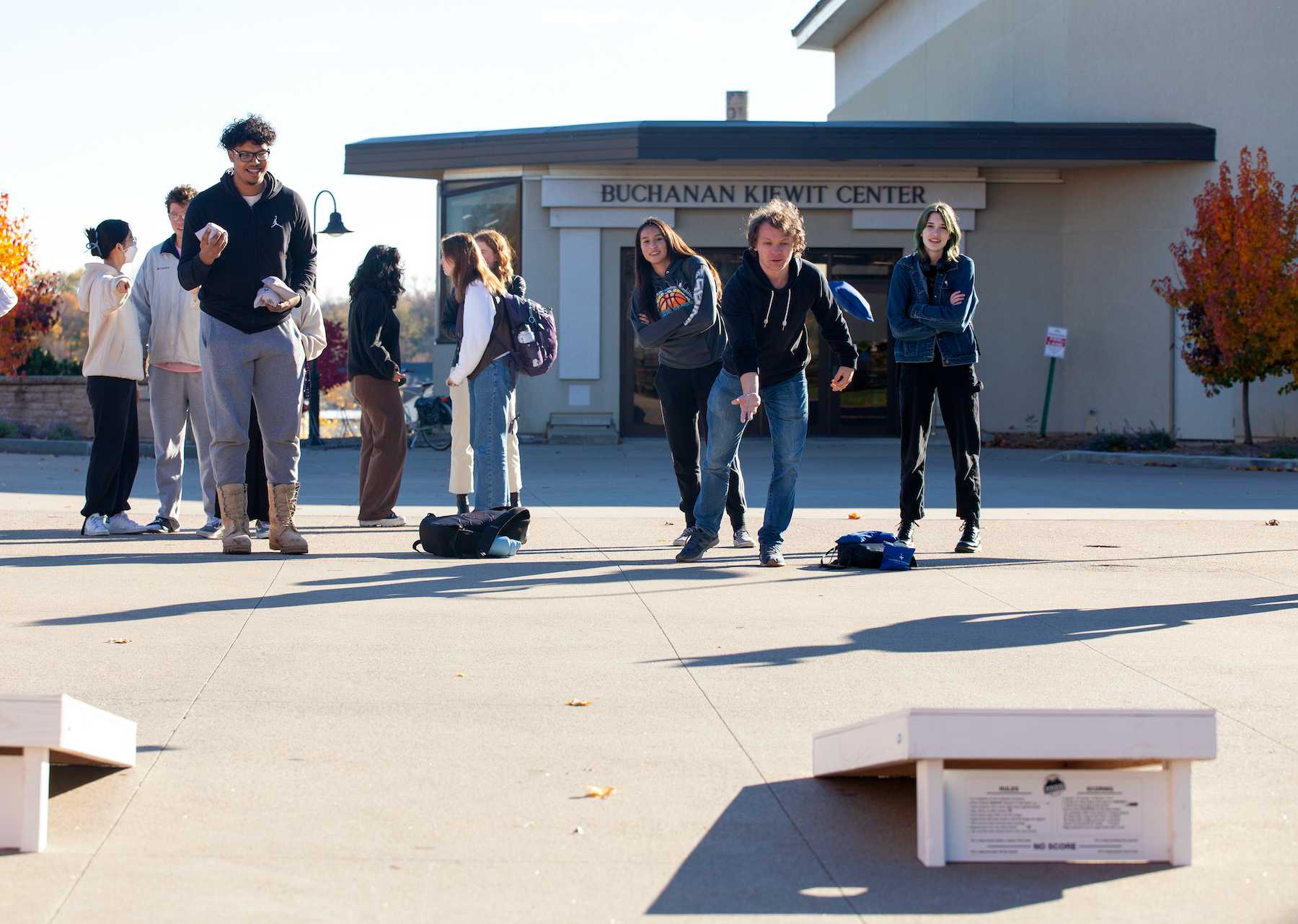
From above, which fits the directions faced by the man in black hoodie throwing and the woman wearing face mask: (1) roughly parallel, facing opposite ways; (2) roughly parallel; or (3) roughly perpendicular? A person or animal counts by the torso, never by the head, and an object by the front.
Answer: roughly perpendicular

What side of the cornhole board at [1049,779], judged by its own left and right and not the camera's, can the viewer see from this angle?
back

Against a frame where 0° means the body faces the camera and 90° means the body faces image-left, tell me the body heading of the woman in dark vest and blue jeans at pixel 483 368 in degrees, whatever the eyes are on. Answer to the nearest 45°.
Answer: approximately 90°

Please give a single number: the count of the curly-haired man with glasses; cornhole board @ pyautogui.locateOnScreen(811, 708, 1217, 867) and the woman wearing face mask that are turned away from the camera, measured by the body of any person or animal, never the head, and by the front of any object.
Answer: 1

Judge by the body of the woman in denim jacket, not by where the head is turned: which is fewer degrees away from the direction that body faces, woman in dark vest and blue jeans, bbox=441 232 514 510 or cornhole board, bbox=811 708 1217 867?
the cornhole board

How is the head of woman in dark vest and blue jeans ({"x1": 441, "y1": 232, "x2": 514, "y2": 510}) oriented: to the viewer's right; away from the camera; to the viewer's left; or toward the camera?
to the viewer's left

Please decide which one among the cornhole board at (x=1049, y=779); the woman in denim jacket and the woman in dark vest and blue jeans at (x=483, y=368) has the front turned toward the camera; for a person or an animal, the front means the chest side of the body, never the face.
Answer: the woman in denim jacket

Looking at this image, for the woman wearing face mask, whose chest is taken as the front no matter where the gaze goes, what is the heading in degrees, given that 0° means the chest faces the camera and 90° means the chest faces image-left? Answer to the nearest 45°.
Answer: approximately 270°
